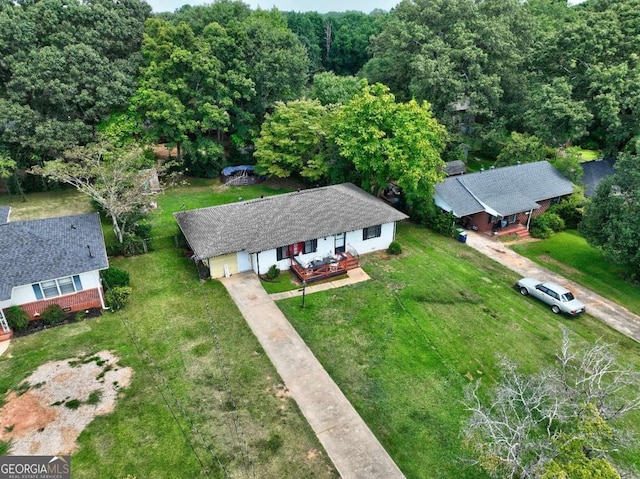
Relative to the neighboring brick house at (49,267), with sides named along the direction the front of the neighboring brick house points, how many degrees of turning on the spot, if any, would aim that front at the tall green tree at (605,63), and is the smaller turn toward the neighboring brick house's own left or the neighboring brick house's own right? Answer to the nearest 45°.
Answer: approximately 90° to the neighboring brick house's own left

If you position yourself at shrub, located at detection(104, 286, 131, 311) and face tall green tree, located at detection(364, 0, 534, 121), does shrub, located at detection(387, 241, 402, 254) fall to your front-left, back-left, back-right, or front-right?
front-right

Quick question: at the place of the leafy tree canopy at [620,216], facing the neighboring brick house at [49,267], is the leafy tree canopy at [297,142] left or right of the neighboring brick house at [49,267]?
right

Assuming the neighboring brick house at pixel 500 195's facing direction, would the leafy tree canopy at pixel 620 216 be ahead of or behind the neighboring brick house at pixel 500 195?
ahead

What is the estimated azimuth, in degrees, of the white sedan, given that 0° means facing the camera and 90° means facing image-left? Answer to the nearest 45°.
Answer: approximately 135°

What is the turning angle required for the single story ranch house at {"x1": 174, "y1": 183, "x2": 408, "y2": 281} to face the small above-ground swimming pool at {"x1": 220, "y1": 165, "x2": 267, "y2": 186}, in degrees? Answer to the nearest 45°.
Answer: approximately 135° to its left

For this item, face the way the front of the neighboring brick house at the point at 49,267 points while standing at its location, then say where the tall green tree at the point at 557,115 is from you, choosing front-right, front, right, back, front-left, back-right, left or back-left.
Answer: left

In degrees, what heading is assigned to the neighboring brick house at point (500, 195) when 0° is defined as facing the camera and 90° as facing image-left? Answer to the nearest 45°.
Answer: approximately 315°

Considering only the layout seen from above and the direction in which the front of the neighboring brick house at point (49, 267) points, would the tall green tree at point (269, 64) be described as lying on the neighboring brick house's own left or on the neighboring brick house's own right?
on the neighboring brick house's own left

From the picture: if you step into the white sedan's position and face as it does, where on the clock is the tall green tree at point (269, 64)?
The tall green tree is roughly at 11 o'clock from the white sedan.

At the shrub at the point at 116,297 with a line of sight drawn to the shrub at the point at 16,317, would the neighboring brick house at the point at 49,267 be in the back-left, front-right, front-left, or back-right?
front-right

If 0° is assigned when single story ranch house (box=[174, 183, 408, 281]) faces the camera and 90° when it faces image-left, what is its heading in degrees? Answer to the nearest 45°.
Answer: approximately 315°

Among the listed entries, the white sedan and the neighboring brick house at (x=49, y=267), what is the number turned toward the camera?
1

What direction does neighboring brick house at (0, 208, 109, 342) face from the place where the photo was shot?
facing the viewer
